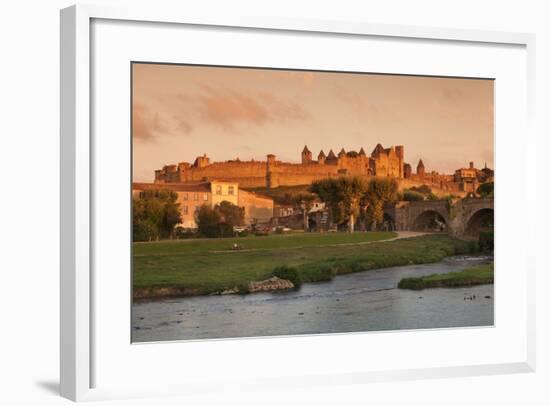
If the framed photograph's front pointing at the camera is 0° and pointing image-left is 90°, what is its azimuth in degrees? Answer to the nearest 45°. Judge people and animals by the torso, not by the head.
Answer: approximately 315°
